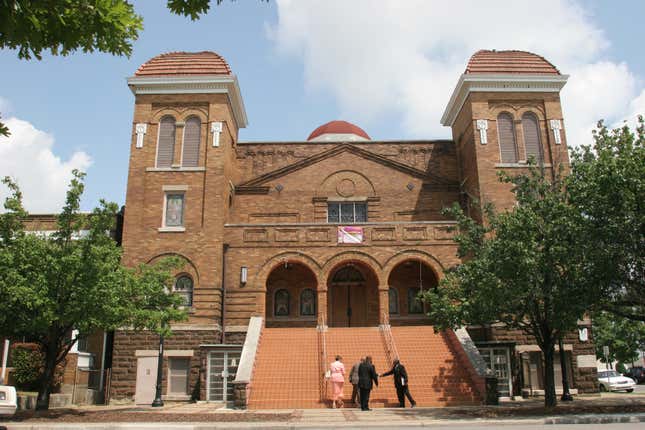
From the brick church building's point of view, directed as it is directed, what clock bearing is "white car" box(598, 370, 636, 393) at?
The white car is roughly at 8 o'clock from the brick church building.

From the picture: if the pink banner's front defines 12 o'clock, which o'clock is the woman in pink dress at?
The woman in pink dress is roughly at 12 o'clock from the pink banner.

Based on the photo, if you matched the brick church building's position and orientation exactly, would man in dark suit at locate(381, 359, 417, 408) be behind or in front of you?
in front

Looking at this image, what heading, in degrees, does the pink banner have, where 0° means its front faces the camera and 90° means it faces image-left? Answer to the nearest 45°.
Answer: approximately 0°

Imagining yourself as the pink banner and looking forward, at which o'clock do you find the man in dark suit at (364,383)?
The man in dark suit is roughly at 12 o'clock from the pink banner.

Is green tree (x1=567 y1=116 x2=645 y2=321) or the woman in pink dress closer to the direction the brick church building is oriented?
the woman in pink dress

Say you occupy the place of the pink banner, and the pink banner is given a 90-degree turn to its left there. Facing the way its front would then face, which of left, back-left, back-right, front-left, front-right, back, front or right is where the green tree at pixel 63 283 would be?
back-right

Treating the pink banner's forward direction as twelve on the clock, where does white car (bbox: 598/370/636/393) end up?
The white car is roughly at 8 o'clock from the pink banner.

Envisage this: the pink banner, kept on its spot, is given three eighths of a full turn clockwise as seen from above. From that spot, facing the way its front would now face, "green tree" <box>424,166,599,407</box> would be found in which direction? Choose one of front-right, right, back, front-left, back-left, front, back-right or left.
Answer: back

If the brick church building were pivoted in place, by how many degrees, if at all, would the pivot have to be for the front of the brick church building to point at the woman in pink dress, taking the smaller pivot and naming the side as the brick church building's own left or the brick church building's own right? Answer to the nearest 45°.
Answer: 0° — it already faces them
